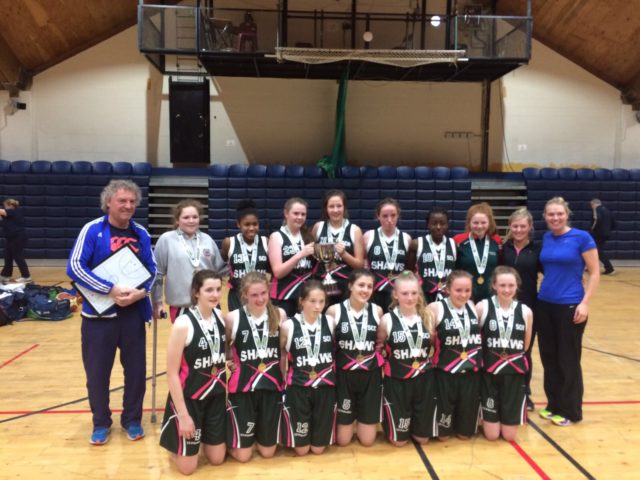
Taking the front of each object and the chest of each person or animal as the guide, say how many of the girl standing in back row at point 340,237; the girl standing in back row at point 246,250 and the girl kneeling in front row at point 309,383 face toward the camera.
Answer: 3

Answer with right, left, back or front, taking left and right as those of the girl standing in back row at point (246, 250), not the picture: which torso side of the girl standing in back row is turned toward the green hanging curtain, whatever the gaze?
back

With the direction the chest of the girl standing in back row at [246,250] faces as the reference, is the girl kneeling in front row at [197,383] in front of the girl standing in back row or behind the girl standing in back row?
in front

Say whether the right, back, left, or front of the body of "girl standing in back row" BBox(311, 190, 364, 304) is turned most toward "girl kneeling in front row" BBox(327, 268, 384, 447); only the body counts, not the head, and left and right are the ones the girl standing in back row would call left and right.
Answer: front

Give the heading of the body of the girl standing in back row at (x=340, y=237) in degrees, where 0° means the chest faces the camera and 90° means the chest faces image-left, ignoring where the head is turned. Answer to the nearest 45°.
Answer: approximately 0°

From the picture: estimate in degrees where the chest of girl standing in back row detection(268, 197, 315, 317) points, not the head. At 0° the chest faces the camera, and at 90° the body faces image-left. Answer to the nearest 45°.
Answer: approximately 315°

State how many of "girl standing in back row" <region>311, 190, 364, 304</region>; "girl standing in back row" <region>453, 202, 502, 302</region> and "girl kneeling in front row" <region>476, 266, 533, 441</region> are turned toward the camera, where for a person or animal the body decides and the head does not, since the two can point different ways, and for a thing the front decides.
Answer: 3

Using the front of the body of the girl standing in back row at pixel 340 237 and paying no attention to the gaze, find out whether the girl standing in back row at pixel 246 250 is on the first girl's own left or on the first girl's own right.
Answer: on the first girl's own right
